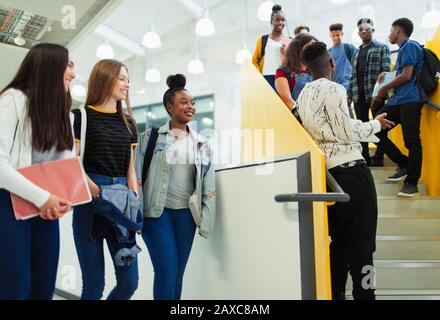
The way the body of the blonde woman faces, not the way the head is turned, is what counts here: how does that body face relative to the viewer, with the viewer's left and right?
facing the viewer and to the right of the viewer

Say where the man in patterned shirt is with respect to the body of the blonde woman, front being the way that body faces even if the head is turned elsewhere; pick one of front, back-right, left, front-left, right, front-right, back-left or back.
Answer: front-left

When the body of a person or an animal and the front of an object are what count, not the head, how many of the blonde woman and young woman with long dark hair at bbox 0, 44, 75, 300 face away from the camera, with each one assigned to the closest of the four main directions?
0

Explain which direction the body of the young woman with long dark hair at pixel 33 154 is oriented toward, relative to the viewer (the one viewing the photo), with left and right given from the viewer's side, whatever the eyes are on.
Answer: facing to the right of the viewer

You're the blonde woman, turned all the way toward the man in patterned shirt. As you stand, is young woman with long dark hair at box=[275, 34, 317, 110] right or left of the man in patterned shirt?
left

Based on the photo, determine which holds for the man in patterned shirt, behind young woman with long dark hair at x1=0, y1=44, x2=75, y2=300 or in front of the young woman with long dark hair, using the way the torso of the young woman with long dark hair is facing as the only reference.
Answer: in front

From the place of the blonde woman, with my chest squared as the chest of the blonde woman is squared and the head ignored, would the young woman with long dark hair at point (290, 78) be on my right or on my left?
on my left

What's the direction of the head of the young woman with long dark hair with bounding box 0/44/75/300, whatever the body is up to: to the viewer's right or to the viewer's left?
to the viewer's right
